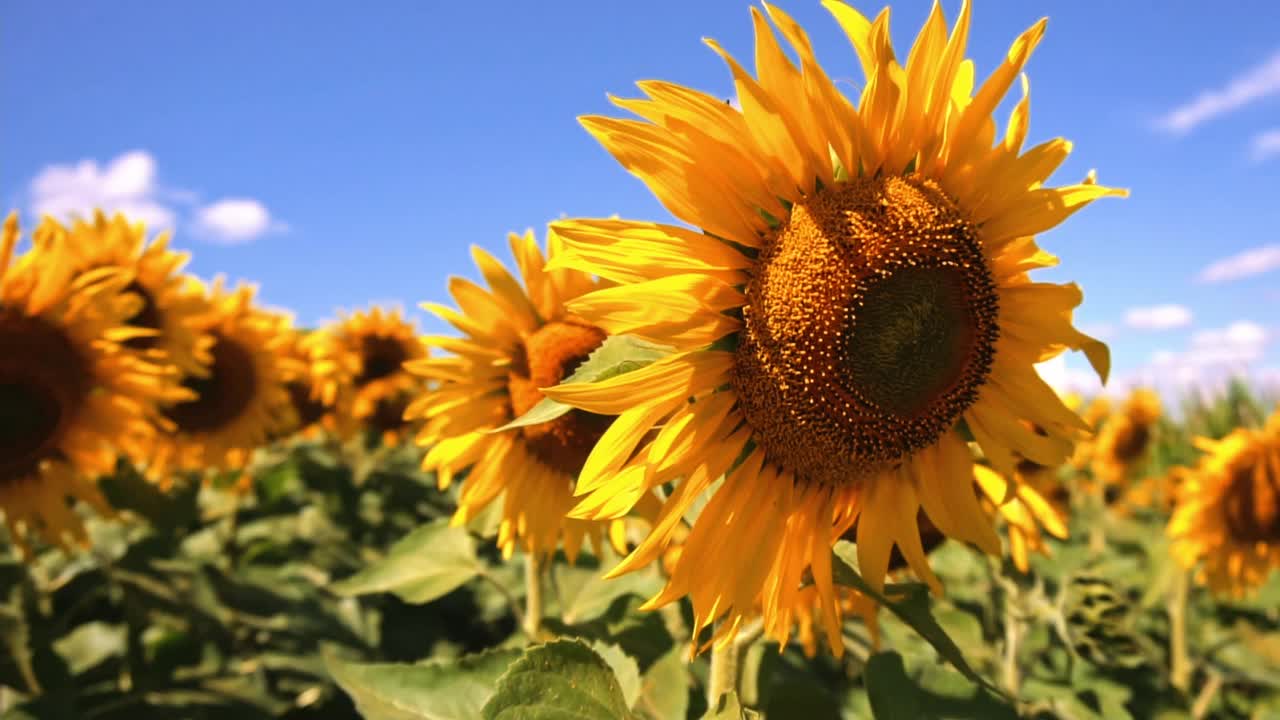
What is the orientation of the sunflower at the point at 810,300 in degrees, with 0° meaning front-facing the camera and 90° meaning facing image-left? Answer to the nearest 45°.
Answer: approximately 315°

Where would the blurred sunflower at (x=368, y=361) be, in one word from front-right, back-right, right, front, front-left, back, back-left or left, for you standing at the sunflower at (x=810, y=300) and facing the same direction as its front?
back

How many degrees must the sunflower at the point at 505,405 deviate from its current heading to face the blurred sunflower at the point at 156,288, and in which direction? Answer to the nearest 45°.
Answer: approximately 180°

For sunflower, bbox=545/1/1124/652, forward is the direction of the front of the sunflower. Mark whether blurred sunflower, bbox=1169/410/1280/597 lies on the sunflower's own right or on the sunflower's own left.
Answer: on the sunflower's own left

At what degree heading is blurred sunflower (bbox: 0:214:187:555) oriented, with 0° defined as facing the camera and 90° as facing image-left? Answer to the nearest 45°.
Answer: approximately 0°

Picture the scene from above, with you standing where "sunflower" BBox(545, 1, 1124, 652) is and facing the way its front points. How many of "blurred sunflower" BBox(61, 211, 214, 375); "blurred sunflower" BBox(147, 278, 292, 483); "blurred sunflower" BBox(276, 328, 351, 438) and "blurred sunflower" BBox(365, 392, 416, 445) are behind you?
4
